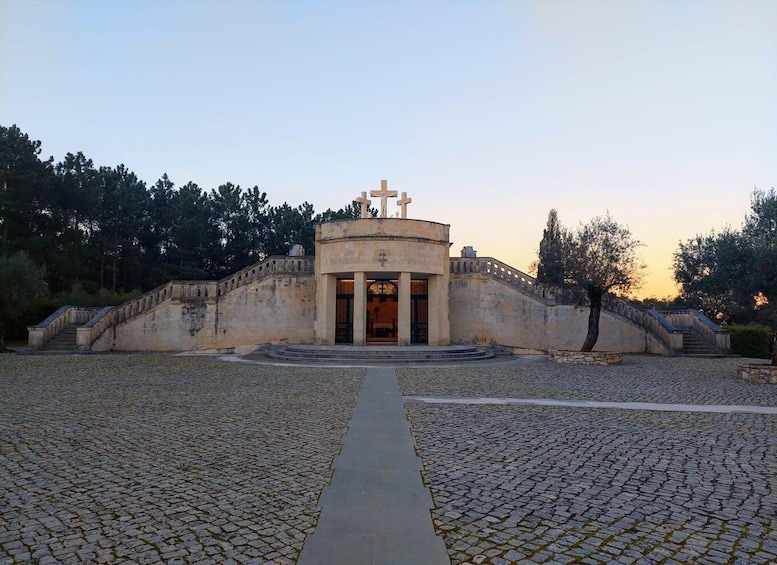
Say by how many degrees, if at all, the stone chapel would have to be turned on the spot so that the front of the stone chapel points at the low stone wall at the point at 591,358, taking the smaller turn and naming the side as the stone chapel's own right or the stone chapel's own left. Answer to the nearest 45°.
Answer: approximately 45° to the stone chapel's own left

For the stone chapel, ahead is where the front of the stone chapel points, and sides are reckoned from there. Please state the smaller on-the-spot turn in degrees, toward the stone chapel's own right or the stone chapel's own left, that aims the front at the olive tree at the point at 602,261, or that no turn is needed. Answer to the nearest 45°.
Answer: approximately 45° to the stone chapel's own left

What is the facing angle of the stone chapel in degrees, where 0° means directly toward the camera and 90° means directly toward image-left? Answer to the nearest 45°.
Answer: approximately 0°
